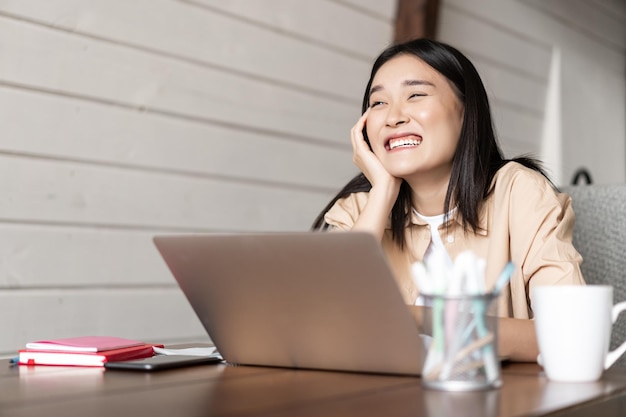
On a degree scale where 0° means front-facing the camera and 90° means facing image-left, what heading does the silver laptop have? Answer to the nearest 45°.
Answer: approximately 225°

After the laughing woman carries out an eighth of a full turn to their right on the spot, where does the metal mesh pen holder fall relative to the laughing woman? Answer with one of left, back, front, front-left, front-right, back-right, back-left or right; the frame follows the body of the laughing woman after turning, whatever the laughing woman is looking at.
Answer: left

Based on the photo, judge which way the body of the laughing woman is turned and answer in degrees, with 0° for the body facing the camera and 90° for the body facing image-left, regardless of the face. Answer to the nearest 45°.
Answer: approximately 45°

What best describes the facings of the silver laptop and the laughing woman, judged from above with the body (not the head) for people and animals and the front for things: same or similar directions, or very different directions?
very different directions

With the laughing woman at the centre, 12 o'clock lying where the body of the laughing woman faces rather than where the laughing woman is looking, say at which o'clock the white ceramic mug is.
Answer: The white ceramic mug is roughly at 10 o'clock from the laughing woman.

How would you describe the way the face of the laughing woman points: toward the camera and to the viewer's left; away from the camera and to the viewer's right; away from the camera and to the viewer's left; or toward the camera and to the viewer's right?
toward the camera and to the viewer's left

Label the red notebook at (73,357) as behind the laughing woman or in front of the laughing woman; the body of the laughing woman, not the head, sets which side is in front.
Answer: in front
